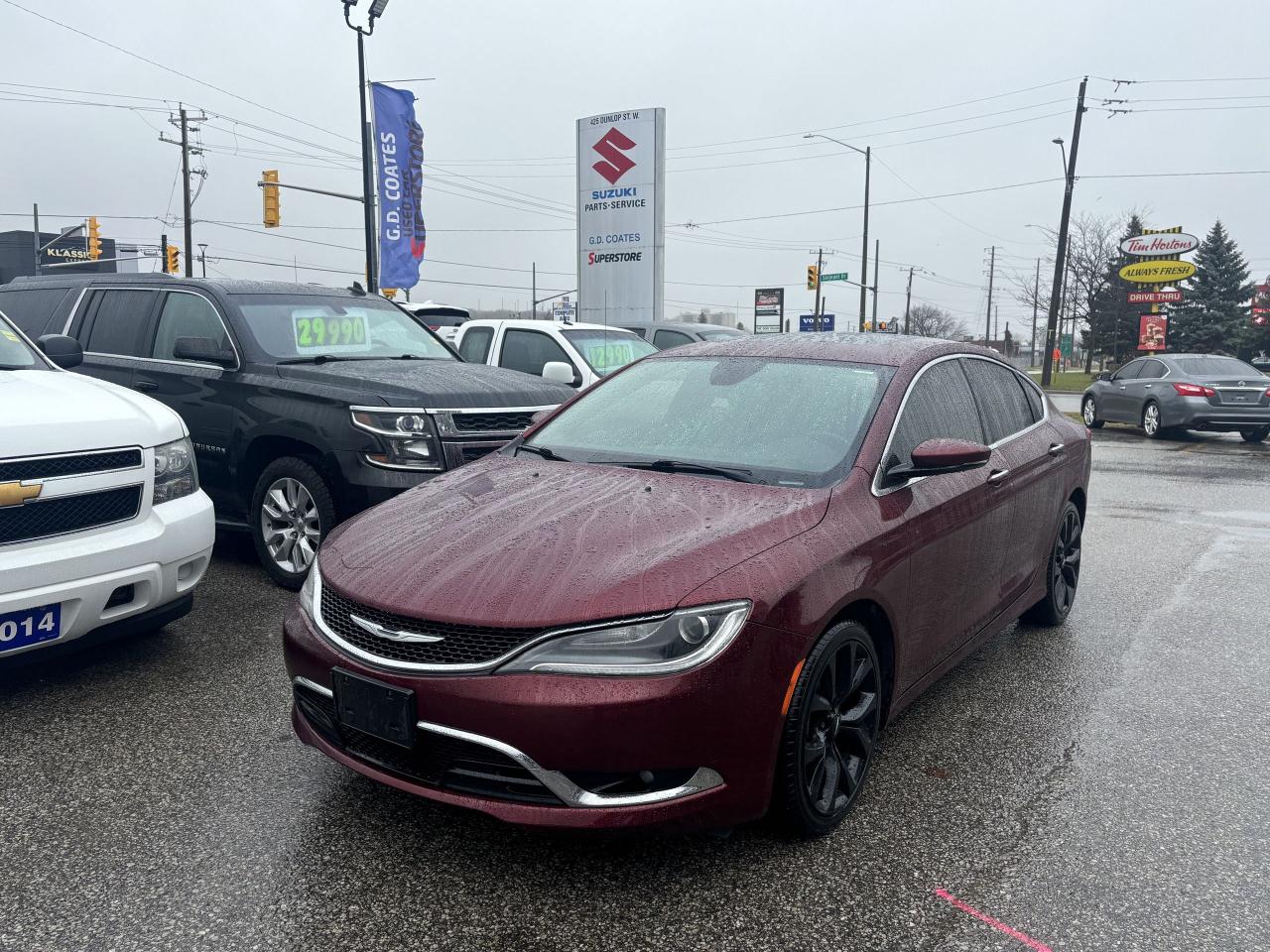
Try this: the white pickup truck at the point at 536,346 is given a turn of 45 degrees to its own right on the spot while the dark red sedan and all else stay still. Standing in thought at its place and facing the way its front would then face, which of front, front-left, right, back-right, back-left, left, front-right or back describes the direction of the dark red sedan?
front

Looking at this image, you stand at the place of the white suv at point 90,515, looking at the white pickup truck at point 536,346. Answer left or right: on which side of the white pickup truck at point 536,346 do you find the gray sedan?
right

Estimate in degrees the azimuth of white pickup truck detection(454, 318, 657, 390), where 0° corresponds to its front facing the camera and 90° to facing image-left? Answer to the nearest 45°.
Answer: approximately 315°

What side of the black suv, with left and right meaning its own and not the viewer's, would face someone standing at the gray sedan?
left

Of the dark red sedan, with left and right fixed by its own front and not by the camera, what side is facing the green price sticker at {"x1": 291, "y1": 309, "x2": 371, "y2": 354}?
right

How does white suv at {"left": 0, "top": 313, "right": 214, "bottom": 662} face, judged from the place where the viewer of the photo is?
facing the viewer and to the right of the viewer

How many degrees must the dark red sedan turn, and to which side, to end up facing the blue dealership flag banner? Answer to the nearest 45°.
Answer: approximately 135° to its right

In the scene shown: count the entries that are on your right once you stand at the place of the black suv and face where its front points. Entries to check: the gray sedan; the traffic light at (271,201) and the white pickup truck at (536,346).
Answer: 0

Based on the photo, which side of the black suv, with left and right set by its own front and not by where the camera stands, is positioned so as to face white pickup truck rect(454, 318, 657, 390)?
left

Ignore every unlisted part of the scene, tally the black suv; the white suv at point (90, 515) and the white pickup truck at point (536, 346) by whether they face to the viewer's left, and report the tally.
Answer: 0

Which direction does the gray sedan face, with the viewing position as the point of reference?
facing away from the viewer and to the left of the viewer

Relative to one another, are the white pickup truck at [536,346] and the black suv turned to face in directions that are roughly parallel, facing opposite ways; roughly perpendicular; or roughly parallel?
roughly parallel

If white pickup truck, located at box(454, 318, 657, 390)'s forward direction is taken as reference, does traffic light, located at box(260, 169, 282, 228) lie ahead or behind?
behind

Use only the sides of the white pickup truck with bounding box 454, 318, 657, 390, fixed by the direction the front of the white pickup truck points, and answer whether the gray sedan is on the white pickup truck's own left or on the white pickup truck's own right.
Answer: on the white pickup truck's own left

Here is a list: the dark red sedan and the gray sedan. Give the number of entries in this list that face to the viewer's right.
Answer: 0

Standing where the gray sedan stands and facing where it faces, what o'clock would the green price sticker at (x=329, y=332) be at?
The green price sticker is roughly at 8 o'clock from the gray sedan.

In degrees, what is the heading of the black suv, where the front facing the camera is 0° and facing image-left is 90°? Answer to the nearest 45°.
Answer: approximately 315°
